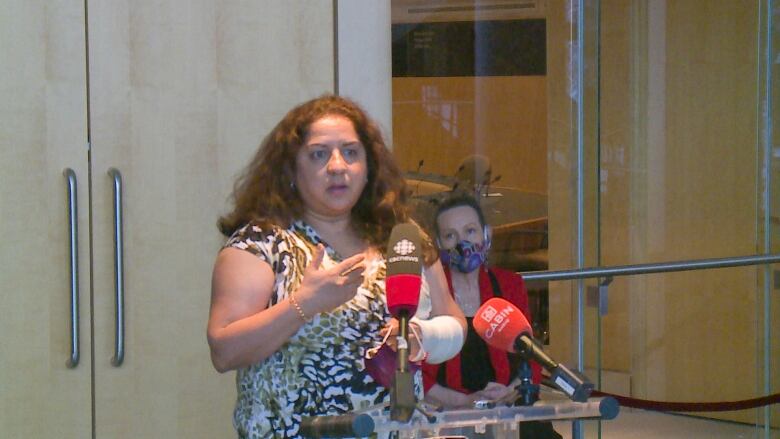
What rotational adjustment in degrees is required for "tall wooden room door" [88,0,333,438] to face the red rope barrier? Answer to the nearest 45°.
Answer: approximately 90° to its left

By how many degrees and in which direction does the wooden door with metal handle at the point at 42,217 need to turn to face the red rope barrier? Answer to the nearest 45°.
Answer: approximately 90° to its left

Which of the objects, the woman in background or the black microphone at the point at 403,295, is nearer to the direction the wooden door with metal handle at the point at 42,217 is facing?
the black microphone

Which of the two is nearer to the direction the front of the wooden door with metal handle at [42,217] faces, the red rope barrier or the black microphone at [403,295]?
the black microphone

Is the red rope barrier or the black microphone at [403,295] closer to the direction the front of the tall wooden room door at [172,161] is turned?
the black microphone

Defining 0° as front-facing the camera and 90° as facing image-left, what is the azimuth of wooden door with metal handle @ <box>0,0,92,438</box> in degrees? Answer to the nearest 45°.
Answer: approximately 0°

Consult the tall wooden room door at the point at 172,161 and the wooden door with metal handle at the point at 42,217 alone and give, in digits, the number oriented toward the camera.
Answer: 2

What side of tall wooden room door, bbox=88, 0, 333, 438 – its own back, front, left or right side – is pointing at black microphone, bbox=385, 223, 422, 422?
front

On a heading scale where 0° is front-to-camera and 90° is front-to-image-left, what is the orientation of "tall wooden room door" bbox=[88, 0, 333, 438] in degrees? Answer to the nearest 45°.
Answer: approximately 0°

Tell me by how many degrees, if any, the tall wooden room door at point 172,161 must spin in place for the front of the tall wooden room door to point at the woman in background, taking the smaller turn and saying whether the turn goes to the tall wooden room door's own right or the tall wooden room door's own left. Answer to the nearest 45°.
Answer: approximately 90° to the tall wooden room door's own left
